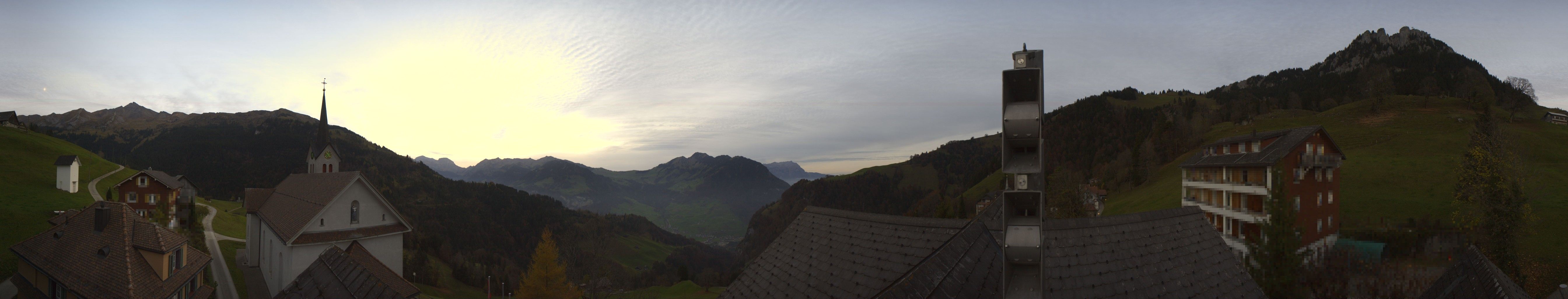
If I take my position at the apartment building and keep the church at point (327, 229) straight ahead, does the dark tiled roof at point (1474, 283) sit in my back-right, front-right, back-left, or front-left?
front-left

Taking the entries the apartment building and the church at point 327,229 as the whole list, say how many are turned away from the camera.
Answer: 0

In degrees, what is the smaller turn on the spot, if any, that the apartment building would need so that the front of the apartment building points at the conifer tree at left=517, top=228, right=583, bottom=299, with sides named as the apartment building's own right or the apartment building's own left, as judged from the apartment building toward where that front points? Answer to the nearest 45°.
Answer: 0° — it already faces it

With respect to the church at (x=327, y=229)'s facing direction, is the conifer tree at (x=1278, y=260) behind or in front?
in front

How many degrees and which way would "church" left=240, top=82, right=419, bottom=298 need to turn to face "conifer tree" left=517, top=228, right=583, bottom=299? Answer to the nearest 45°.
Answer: approximately 45° to its left

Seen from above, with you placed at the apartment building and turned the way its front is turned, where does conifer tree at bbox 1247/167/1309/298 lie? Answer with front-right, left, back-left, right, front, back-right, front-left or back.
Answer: front-left

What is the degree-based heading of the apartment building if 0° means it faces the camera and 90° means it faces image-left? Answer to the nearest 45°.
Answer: approximately 45°

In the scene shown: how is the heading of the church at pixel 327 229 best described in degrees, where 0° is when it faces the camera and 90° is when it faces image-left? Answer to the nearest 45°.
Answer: approximately 315°

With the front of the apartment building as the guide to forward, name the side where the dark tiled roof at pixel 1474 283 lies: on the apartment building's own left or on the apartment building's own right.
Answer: on the apartment building's own left

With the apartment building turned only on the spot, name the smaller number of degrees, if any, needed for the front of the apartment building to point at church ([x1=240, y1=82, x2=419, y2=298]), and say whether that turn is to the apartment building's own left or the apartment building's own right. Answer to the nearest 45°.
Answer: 0° — it already faces it
